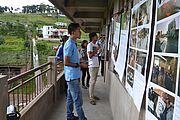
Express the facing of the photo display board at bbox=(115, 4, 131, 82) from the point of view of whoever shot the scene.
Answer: facing to the left of the viewer

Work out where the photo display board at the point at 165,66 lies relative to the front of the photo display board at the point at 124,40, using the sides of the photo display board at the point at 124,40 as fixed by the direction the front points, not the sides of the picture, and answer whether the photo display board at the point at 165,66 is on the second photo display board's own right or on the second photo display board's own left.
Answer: on the second photo display board's own left

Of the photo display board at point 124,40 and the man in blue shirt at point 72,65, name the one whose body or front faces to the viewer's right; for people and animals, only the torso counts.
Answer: the man in blue shirt

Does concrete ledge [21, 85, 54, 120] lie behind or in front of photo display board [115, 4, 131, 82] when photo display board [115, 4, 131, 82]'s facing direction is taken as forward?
in front

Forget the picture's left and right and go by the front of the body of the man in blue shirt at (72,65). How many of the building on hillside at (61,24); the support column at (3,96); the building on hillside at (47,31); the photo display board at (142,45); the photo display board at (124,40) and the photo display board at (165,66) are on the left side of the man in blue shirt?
2

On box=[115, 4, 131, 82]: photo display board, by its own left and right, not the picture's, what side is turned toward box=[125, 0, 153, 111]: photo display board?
left

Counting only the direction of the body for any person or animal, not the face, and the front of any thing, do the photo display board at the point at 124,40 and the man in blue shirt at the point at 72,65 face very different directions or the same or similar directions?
very different directions

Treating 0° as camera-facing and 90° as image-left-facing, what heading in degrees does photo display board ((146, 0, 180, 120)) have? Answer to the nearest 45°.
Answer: approximately 45°

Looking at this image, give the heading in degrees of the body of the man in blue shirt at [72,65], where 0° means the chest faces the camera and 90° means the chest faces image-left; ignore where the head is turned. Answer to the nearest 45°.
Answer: approximately 270°

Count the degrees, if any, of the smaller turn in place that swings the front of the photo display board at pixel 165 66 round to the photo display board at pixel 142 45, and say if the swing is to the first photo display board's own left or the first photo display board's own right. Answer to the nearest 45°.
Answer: approximately 135° to the first photo display board's own right

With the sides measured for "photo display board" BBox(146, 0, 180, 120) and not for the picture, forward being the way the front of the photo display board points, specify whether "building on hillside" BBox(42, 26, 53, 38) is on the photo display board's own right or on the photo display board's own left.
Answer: on the photo display board's own right

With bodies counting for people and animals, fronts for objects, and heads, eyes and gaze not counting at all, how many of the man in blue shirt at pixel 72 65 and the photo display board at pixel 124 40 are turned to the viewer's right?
1
